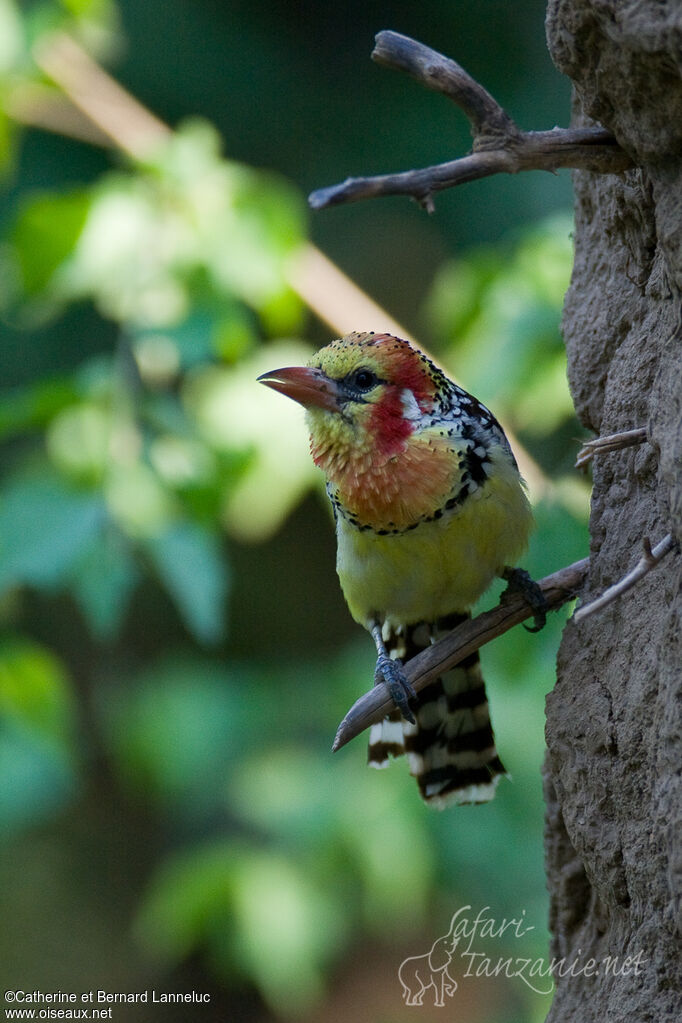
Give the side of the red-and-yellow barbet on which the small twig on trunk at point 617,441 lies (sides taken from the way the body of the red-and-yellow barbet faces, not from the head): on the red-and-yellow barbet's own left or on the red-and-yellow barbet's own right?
on the red-and-yellow barbet's own left

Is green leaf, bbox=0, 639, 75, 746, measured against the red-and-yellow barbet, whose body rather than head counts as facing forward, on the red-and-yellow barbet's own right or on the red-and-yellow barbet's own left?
on the red-and-yellow barbet's own right

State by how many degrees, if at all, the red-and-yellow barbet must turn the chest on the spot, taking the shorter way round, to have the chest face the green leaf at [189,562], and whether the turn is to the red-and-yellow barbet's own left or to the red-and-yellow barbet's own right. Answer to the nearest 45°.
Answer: approximately 90° to the red-and-yellow barbet's own right

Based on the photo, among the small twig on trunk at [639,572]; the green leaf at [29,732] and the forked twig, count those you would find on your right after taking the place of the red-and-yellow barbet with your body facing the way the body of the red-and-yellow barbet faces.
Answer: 1

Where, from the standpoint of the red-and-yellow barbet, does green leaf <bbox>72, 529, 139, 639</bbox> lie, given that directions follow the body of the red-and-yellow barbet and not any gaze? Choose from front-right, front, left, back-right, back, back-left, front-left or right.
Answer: right

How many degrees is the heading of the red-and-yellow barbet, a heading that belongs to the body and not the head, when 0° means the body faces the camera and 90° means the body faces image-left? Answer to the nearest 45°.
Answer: approximately 45°
